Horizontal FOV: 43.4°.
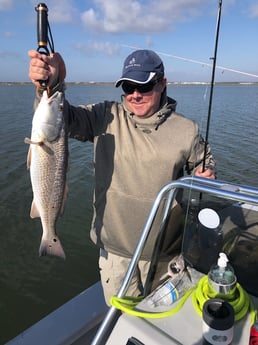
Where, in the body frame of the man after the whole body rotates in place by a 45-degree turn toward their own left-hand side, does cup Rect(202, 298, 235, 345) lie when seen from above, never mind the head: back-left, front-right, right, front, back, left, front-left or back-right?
front-right

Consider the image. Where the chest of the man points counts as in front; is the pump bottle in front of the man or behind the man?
in front

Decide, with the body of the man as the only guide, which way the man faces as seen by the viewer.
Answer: toward the camera

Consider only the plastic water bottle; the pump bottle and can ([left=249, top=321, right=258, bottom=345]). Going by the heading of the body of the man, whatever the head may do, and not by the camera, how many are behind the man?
0

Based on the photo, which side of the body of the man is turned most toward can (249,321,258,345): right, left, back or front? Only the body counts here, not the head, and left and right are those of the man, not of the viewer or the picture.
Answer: front

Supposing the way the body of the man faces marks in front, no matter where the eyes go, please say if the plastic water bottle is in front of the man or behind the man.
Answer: in front
